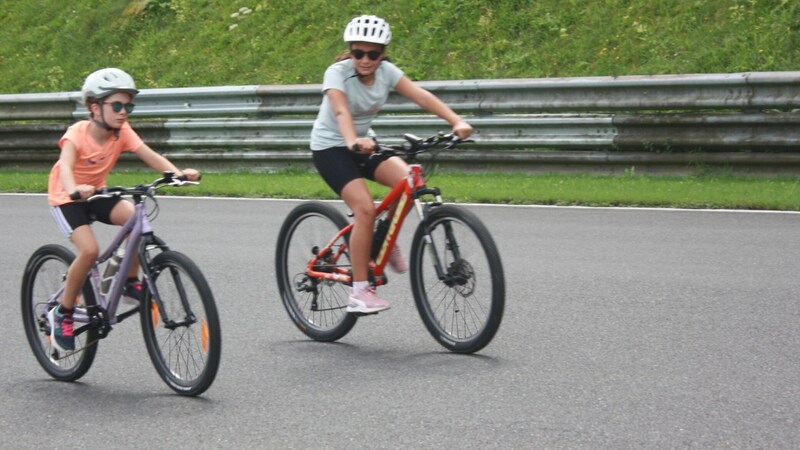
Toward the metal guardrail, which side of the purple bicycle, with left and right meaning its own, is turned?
left

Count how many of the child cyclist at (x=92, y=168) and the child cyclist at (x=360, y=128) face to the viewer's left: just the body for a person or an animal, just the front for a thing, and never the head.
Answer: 0

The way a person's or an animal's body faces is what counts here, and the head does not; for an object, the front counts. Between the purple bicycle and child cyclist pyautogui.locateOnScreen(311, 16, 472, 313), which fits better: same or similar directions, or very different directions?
same or similar directions

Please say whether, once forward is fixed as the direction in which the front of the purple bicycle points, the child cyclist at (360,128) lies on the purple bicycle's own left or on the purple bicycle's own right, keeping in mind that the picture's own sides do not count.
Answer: on the purple bicycle's own left

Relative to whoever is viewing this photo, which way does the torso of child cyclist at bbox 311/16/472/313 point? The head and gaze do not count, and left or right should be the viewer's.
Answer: facing the viewer and to the right of the viewer

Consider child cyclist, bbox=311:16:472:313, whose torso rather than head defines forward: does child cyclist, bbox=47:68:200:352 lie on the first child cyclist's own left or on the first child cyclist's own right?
on the first child cyclist's own right

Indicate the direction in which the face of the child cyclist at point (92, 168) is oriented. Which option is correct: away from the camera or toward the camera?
toward the camera

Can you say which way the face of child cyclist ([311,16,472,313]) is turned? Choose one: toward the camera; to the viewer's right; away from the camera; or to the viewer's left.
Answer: toward the camera
